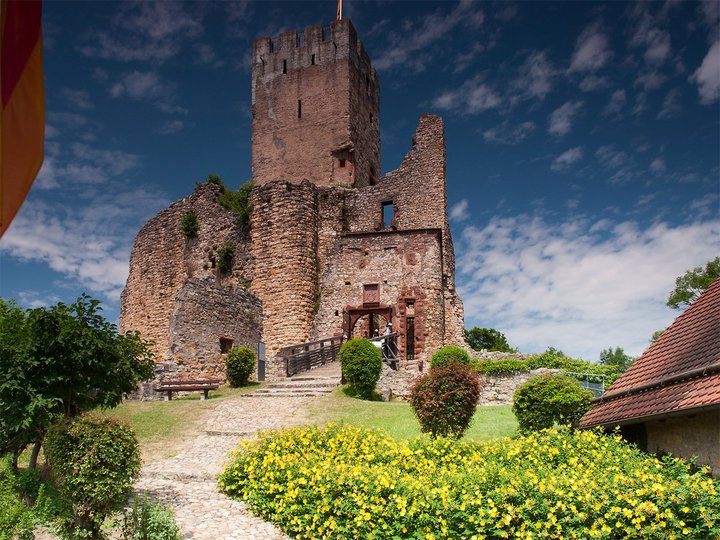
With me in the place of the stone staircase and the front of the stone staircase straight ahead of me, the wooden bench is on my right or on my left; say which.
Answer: on my right

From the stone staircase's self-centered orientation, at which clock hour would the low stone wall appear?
The low stone wall is roughly at 9 o'clock from the stone staircase.

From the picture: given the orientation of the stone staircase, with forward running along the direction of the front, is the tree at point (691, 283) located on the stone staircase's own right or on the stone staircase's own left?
on the stone staircase's own left

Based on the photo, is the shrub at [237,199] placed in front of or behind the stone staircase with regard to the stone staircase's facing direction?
behind

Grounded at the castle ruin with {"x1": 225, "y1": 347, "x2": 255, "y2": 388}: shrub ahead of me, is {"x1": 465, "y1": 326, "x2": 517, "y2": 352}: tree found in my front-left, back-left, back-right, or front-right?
back-left

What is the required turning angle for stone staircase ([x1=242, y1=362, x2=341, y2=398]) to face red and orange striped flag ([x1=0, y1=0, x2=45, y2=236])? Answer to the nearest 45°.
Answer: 0° — it already faces it

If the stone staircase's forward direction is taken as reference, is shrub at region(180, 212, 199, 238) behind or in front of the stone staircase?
behind

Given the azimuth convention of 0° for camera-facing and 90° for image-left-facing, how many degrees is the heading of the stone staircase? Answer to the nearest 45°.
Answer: approximately 0°

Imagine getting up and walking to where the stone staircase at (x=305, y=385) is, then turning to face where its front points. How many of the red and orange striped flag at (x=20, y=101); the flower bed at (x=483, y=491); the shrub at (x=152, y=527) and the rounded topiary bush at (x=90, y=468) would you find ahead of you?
4

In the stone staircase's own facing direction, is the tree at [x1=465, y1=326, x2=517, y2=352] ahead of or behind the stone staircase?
behind

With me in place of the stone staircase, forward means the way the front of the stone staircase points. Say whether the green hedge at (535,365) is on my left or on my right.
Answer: on my left
